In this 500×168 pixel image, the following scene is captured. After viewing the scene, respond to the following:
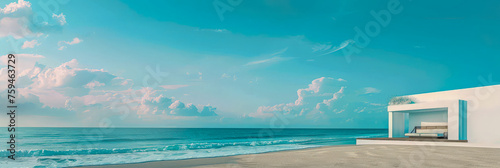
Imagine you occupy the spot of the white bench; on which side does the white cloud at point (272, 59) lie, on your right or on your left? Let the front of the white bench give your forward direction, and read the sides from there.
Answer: on your right

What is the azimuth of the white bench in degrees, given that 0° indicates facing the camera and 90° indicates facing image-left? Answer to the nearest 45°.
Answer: approximately 45°

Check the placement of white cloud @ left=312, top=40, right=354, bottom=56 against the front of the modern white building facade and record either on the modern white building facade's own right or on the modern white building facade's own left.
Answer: on the modern white building facade's own right

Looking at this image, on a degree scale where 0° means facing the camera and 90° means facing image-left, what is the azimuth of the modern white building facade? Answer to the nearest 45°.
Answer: approximately 45°
